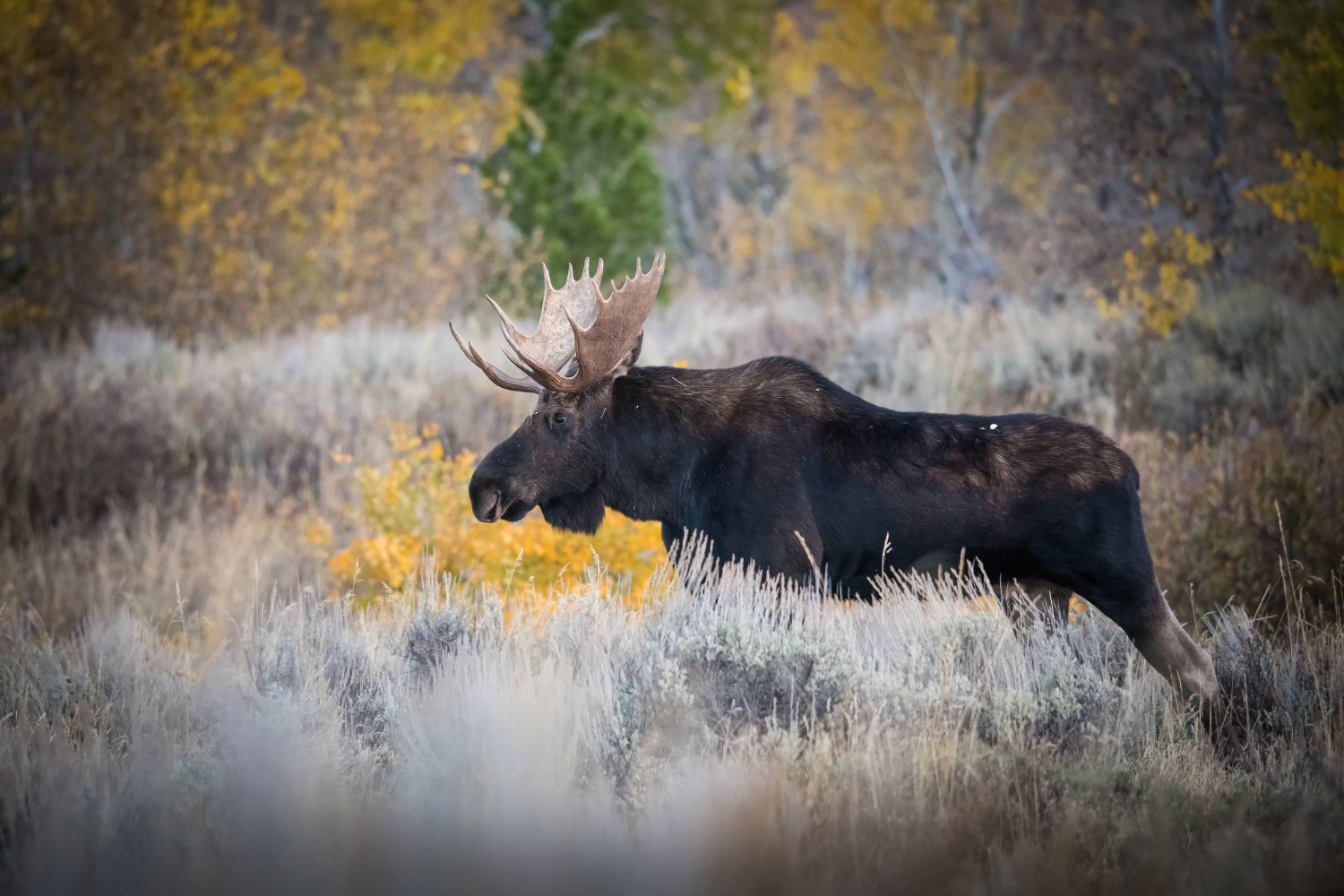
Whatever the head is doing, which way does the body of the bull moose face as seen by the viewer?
to the viewer's left

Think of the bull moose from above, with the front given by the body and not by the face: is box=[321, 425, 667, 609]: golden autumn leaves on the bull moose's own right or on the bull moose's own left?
on the bull moose's own right
